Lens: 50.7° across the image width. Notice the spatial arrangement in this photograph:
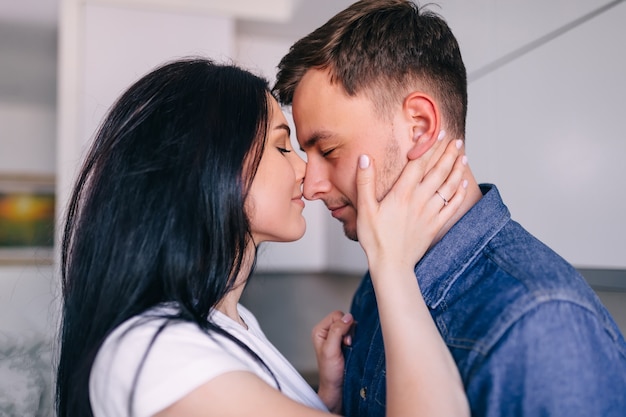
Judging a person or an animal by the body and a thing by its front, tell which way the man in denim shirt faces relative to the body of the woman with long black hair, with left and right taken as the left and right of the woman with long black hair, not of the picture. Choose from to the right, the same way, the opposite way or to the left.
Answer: the opposite way

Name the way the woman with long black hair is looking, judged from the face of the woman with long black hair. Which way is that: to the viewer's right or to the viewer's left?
to the viewer's right

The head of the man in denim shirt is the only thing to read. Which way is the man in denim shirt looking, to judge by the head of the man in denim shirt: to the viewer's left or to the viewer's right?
to the viewer's left

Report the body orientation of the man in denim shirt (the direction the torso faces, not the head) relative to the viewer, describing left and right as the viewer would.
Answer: facing to the left of the viewer

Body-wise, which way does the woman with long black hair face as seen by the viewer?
to the viewer's right
